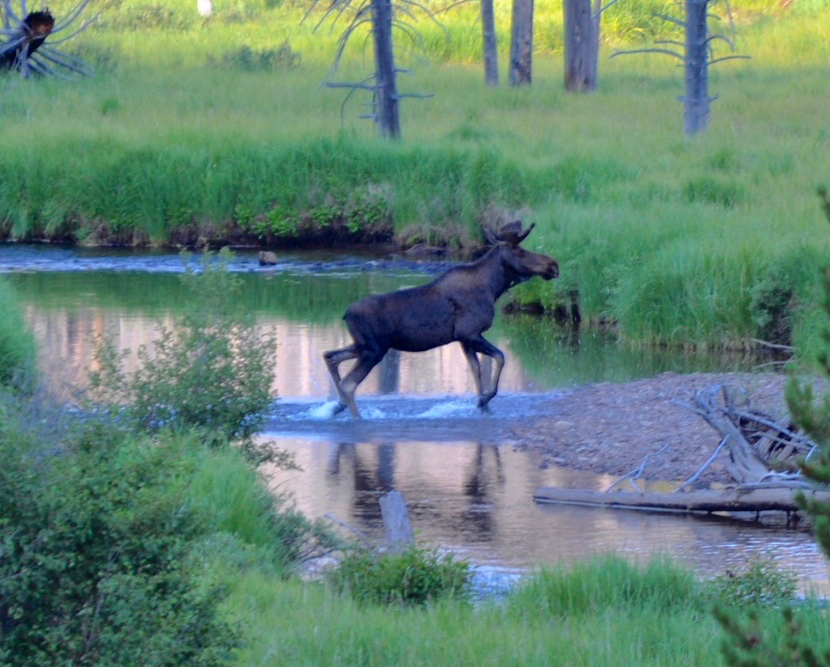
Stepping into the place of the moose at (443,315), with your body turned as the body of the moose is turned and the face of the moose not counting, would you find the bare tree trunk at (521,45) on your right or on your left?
on your left

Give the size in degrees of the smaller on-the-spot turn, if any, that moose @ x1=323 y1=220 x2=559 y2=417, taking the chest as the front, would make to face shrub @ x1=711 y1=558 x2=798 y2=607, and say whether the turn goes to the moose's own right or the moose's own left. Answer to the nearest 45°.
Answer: approximately 90° to the moose's own right

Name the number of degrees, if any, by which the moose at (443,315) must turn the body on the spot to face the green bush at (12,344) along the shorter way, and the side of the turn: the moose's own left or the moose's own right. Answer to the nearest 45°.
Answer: approximately 180°

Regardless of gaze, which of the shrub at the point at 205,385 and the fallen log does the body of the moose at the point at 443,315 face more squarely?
the fallen log

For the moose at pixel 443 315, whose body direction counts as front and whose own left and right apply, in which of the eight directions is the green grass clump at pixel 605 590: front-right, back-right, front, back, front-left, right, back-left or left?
right

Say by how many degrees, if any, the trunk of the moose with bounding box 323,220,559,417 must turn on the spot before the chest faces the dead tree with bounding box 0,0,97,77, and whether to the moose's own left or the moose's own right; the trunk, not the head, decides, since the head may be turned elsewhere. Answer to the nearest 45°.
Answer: approximately 135° to the moose's own left

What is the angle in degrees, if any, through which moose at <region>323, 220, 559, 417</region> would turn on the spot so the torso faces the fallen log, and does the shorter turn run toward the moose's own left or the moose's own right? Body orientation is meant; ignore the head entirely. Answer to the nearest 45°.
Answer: approximately 45° to the moose's own right

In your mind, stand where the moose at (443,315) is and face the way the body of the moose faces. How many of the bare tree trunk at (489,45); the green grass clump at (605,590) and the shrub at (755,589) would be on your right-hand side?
2

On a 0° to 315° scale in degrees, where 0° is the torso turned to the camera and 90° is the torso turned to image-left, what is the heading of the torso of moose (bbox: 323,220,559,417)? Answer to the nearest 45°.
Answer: approximately 270°

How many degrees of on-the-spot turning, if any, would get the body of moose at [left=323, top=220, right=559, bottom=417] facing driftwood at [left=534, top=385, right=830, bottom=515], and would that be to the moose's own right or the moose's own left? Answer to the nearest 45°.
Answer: approximately 45° to the moose's own right

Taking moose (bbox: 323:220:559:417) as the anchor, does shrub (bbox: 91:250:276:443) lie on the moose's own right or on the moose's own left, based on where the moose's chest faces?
on the moose's own right

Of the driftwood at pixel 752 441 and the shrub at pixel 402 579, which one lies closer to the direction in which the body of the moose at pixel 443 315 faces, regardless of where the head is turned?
the driftwood

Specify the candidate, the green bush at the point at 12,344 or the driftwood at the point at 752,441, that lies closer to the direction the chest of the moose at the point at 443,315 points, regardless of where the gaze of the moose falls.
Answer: the driftwood

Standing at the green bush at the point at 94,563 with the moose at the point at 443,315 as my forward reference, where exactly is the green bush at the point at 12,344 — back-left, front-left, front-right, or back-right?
front-left

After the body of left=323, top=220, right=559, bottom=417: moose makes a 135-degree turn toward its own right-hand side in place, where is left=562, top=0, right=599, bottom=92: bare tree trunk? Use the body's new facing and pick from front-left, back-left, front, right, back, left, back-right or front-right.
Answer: back-right
